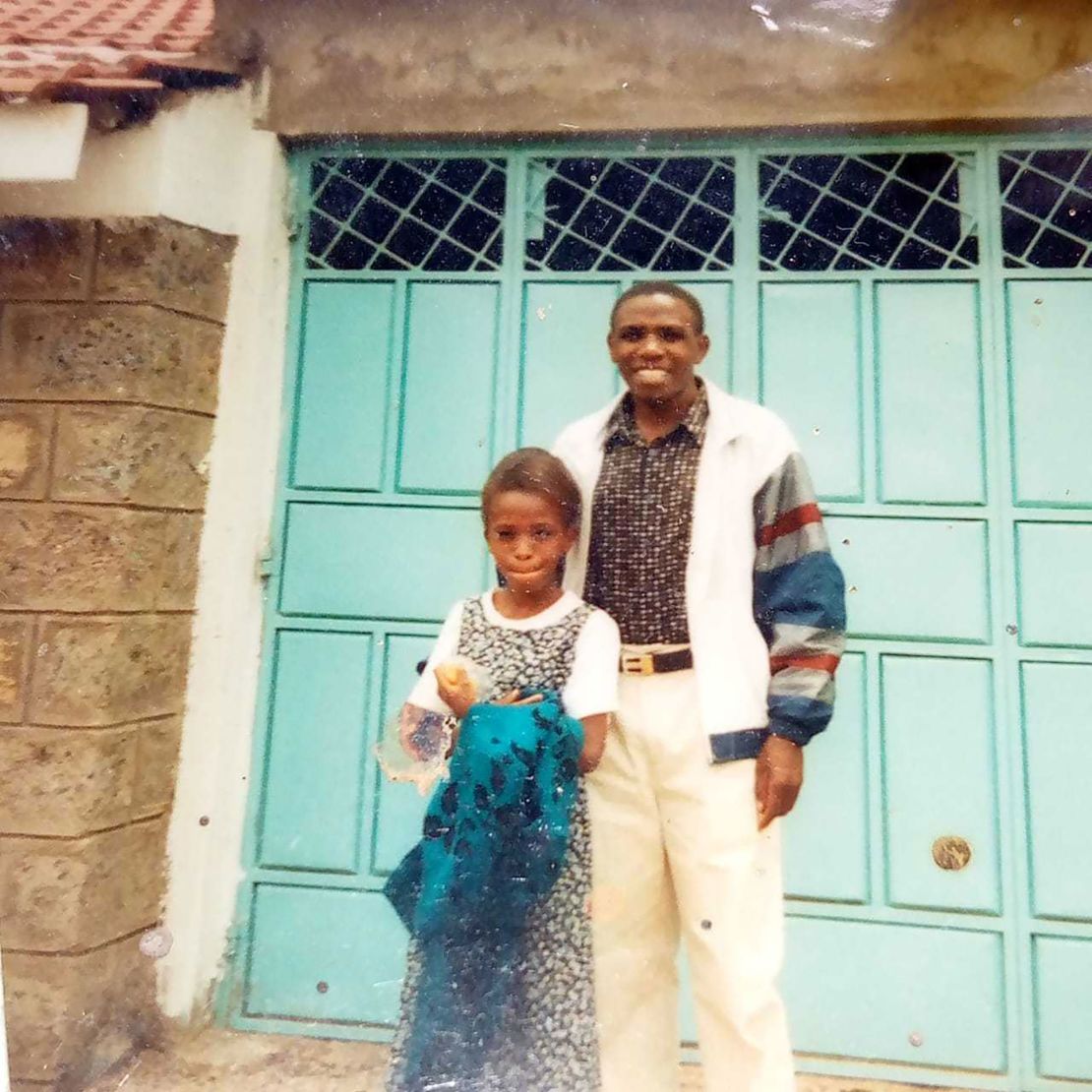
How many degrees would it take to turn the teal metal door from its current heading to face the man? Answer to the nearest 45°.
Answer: approximately 45° to its right

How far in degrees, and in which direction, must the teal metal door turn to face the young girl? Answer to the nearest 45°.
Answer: approximately 45° to its right

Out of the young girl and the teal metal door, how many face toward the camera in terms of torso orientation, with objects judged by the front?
2

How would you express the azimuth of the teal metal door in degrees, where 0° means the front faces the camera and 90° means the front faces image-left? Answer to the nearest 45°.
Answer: approximately 0°

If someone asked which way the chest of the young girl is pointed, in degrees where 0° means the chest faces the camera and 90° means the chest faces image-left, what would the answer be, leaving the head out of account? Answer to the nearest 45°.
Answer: approximately 0°
